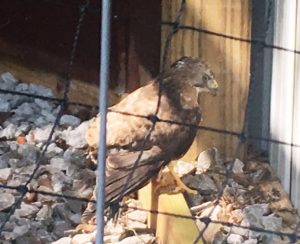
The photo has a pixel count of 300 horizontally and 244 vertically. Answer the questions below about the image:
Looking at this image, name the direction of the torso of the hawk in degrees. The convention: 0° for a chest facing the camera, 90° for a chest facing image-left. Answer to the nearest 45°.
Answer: approximately 270°

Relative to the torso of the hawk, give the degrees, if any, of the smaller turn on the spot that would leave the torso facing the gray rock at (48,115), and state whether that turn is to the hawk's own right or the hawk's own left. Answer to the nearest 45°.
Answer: approximately 135° to the hawk's own left

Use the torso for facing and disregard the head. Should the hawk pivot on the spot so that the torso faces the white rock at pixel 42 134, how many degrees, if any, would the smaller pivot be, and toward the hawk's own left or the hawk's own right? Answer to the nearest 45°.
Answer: approximately 135° to the hawk's own left

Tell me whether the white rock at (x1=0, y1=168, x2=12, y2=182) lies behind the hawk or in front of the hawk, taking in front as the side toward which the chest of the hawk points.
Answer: behind

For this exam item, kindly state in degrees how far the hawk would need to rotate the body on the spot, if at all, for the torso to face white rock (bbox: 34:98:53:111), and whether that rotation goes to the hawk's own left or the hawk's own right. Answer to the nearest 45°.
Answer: approximately 135° to the hawk's own left
